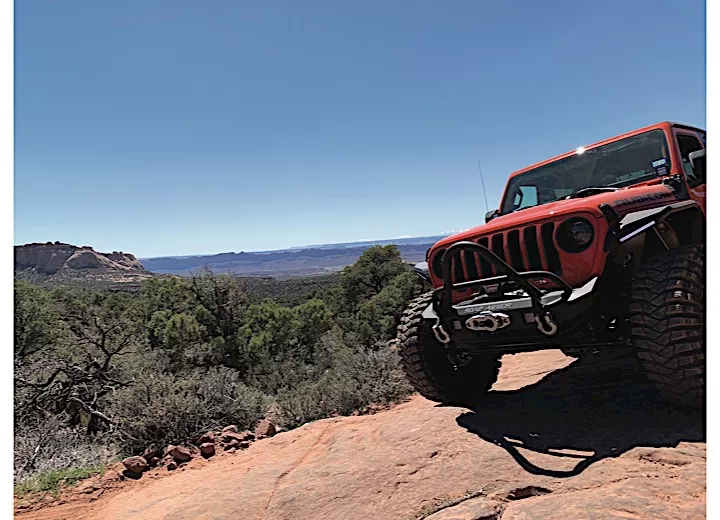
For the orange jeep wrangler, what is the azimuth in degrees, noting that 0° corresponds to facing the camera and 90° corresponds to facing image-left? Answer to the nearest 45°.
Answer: approximately 45°

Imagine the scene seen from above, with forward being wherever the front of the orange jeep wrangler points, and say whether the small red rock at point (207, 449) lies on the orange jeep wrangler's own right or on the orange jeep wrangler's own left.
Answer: on the orange jeep wrangler's own right

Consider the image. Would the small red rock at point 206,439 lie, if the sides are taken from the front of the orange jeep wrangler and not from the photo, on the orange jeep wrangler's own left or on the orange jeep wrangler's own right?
on the orange jeep wrangler's own right

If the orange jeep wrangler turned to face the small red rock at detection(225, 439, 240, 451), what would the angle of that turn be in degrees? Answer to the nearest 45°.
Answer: approximately 45° to its right

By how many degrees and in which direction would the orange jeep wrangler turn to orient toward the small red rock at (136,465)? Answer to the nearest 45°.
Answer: approximately 45° to its right
